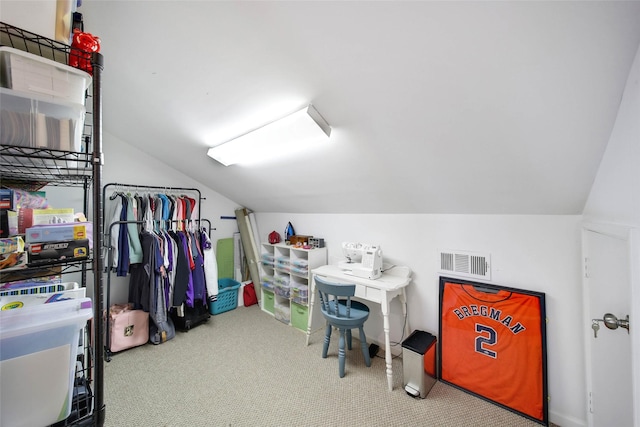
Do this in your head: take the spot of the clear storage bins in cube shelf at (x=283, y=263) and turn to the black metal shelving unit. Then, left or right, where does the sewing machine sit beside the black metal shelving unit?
left

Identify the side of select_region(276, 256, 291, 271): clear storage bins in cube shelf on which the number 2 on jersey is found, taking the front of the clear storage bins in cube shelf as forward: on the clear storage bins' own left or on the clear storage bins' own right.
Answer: on the clear storage bins' own left

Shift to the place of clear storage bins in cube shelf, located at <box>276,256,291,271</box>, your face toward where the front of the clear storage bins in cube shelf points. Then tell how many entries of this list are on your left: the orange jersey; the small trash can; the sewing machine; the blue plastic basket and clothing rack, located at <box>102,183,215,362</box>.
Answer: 3

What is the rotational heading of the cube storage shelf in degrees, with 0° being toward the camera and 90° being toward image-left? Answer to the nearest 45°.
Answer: approximately 45°
